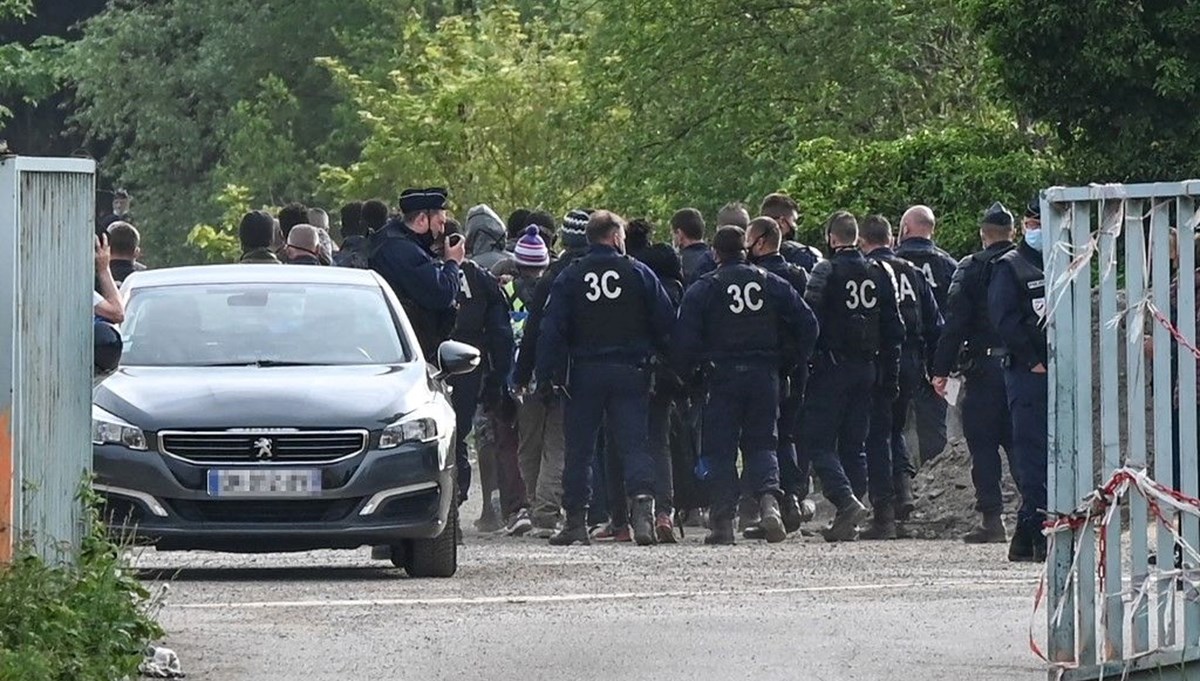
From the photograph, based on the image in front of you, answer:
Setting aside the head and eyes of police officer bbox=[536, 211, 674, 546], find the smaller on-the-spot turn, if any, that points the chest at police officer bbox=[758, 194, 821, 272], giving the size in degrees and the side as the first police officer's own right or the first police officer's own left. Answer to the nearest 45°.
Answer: approximately 45° to the first police officer's own right

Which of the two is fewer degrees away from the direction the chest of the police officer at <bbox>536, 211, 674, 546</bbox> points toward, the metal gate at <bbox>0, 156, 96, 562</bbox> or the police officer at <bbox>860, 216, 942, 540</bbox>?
the police officer

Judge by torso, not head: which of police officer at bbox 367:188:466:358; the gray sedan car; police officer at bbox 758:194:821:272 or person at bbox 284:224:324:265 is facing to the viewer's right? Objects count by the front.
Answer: police officer at bbox 367:188:466:358

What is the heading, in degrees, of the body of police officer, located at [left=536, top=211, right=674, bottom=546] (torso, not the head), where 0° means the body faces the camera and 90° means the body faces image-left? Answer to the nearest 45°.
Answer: approximately 180°

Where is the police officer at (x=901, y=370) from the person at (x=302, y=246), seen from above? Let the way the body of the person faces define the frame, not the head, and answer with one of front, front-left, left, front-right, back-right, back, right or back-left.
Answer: right

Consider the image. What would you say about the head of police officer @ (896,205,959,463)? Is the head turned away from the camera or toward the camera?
away from the camera

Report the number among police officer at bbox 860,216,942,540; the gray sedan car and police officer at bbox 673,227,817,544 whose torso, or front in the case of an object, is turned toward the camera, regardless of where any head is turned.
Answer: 1

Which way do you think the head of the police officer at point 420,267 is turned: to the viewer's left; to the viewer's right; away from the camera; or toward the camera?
to the viewer's right

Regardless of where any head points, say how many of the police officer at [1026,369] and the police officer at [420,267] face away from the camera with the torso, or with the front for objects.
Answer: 0

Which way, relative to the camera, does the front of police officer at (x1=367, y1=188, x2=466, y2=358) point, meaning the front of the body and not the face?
to the viewer's right

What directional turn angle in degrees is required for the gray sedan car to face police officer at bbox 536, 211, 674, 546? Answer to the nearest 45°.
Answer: approximately 135° to its left

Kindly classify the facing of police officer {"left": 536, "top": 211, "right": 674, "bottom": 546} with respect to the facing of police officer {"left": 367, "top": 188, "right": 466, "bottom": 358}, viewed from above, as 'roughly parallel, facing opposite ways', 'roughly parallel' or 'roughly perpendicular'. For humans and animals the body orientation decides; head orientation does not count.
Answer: roughly perpendicular
